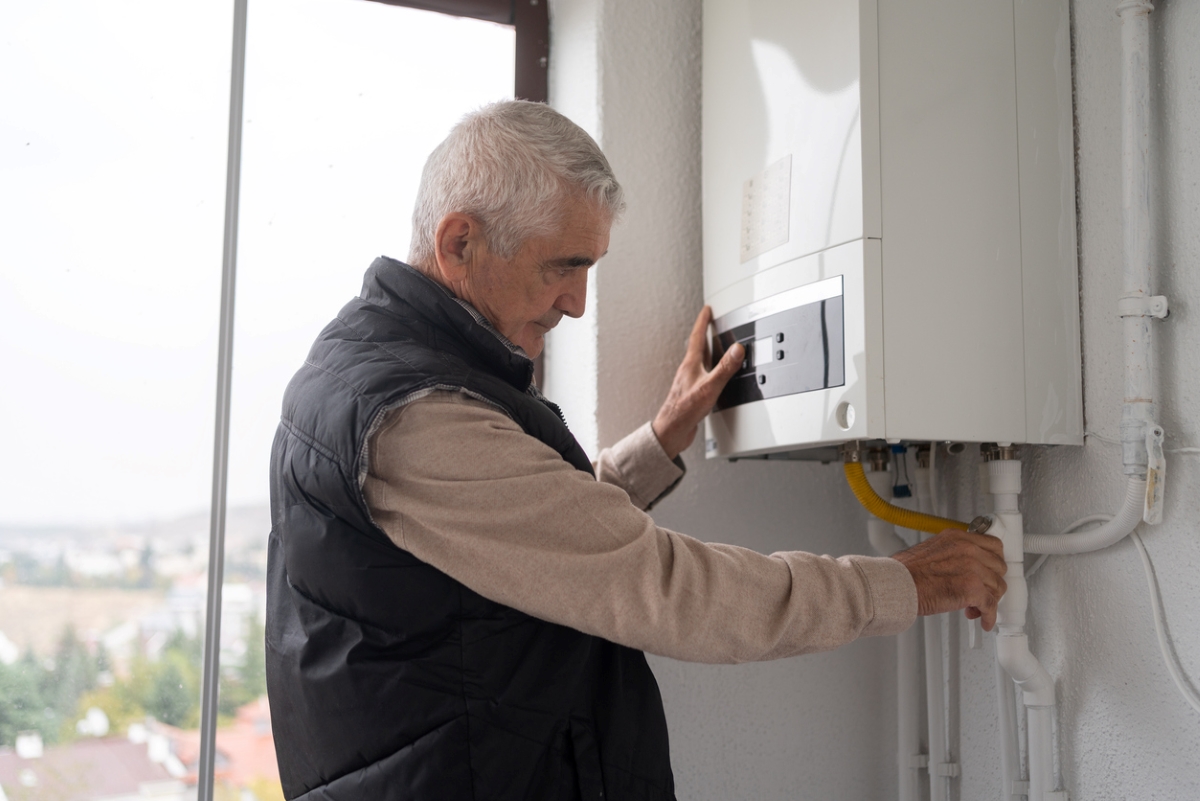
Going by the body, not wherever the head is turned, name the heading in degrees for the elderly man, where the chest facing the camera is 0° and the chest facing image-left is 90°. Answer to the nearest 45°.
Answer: approximately 270°

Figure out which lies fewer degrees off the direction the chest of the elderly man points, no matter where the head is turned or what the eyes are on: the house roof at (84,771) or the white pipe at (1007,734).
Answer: the white pipe

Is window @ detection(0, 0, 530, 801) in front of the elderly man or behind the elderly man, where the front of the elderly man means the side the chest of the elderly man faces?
behind

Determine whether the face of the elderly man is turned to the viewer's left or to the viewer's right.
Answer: to the viewer's right

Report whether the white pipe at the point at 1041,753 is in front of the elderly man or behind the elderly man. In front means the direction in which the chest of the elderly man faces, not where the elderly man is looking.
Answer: in front

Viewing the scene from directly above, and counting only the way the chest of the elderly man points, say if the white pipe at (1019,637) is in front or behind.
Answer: in front

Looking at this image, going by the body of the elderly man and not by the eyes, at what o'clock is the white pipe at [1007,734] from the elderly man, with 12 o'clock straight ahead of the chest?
The white pipe is roughly at 11 o'clock from the elderly man.

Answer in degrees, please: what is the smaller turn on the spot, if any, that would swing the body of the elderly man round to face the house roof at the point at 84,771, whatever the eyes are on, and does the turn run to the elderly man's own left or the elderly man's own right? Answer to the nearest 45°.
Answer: approximately 135° to the elderly man's own left

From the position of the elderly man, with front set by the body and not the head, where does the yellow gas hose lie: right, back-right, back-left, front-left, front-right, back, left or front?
front-left
